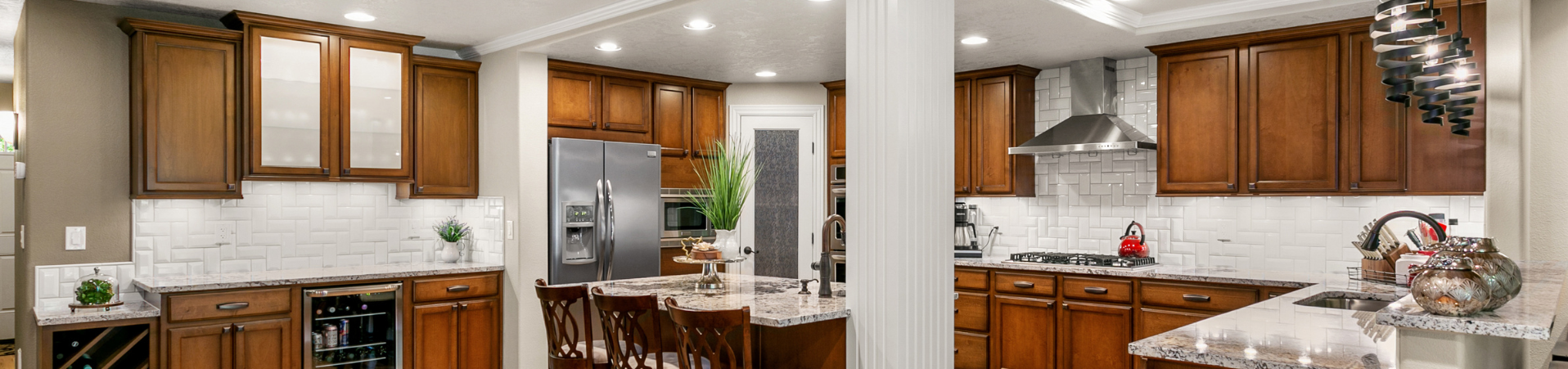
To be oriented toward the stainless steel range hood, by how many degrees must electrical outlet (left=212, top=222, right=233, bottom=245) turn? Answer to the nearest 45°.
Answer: approximately 45° to its left

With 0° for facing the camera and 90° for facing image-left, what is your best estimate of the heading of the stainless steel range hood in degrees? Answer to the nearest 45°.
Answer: approximately 45°

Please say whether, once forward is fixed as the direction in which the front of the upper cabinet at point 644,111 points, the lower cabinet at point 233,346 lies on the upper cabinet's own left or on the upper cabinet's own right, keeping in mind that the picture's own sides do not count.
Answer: on the upper cabinet's own right

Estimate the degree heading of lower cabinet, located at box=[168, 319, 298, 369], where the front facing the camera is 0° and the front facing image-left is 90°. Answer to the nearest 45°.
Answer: approximately 315°
